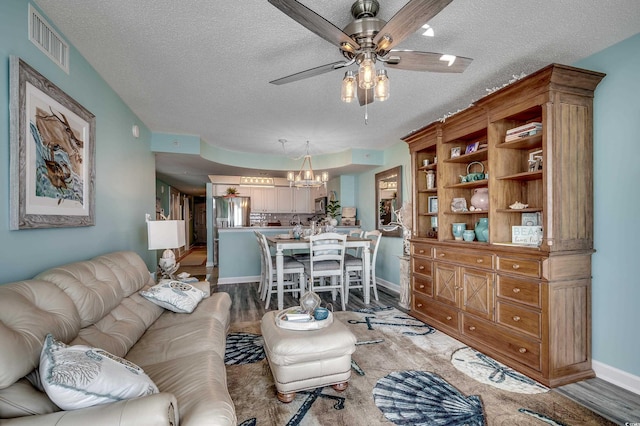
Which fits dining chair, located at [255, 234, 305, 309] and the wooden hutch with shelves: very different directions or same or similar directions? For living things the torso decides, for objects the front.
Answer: very different directions

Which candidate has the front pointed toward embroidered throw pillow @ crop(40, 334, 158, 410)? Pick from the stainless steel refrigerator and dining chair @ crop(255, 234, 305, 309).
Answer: the stainless steel refrigerator

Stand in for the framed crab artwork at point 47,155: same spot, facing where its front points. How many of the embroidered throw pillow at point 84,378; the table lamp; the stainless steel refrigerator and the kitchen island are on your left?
3

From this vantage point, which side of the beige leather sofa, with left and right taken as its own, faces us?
right

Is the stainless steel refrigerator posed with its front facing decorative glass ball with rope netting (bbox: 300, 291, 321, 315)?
yes

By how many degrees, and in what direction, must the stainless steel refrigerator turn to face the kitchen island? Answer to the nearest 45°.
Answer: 0° — it already faces it

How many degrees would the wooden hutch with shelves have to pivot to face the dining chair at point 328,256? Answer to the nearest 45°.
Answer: approximately 45° to its right

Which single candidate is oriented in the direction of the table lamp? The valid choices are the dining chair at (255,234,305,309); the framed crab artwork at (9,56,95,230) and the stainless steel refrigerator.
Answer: the stainless steel refrigerator

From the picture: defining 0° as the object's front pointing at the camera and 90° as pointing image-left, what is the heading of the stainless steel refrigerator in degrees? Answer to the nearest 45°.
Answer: approximately 0°

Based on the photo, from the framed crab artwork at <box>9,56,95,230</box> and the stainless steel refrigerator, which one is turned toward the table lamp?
the stainless steel refrigerator
